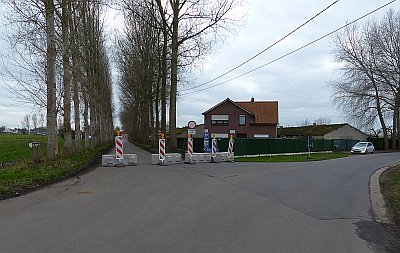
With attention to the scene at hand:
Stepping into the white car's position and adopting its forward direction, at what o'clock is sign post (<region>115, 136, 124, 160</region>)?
The sign post is roughly at 11 o'clock from the white car.

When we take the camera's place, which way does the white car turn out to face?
facing the viewer and to the left of the viewer

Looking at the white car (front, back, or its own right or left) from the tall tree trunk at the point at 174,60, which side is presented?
front

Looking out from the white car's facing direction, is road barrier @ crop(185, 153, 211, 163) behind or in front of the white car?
in front

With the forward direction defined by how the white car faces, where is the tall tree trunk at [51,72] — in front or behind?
in front

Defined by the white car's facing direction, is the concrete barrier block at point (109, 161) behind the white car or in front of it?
in front

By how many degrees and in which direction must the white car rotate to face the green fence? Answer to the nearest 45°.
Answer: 0° — it already faces it
